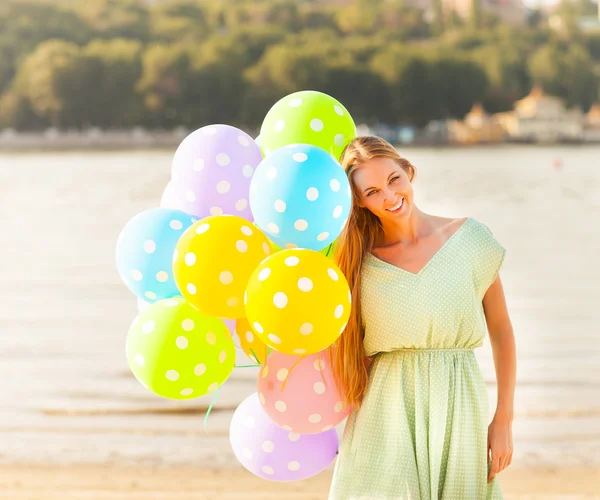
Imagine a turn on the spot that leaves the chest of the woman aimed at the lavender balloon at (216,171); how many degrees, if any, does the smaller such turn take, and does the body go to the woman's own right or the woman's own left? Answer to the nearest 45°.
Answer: approximately 135° to the woman's own right

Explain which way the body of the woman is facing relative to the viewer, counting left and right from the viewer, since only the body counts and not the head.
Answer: facing the viewer

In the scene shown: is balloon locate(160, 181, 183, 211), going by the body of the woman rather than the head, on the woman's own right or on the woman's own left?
on the woman's own right

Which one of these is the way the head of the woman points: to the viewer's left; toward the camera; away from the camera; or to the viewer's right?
toward the camera

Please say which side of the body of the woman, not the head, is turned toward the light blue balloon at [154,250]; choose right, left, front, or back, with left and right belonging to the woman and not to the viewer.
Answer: right

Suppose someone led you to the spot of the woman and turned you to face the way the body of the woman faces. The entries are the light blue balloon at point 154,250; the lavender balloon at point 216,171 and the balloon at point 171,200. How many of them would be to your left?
0
